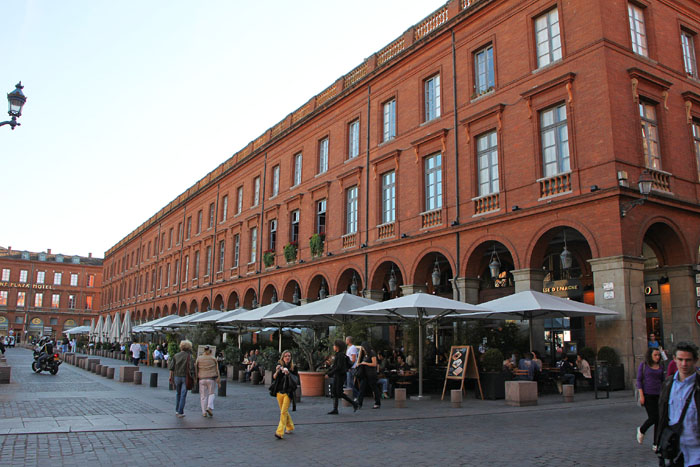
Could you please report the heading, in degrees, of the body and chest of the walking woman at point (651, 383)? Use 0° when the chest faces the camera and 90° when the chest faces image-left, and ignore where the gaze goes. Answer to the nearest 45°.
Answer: approximately 315°

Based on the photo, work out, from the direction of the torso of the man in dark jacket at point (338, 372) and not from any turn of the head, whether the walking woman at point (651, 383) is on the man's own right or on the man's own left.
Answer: on the man's own left

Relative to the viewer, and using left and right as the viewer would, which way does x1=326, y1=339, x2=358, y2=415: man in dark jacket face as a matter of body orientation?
facing to the left of the viewer

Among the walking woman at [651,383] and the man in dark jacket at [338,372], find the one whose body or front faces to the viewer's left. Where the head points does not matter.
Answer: the man in dark jacket

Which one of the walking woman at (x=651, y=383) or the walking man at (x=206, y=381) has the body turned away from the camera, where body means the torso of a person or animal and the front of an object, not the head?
the walking man at (x=206, y=381)

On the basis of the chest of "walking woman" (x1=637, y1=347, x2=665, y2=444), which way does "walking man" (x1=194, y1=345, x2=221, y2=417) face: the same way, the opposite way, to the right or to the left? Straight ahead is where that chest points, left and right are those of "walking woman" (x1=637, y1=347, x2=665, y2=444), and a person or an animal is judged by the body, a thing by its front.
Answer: the opposite way

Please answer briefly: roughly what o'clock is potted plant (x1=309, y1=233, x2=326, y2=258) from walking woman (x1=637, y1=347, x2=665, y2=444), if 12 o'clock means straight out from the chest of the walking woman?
The potted plant is roughly at 6 o'clock from the walking woman.

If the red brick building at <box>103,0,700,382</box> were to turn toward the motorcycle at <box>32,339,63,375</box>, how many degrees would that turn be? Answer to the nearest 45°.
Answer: approximately 45° to its right

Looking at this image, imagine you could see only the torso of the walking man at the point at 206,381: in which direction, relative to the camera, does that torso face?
away from the camera
